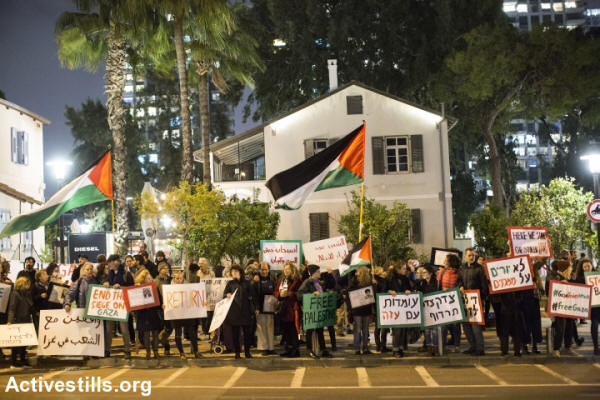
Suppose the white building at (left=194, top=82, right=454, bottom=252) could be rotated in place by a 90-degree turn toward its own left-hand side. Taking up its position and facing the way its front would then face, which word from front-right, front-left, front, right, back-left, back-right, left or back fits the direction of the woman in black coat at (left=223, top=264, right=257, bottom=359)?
right

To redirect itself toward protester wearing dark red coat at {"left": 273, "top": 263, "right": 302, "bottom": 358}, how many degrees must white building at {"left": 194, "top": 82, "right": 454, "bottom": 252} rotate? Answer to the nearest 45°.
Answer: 0° — it already faces them

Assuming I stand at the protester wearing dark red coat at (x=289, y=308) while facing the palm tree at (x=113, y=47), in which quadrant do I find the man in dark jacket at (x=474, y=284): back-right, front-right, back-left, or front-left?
back-right

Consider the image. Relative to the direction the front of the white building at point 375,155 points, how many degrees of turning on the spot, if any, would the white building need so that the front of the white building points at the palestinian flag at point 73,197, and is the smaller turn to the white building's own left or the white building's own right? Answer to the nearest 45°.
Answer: approximately 45° to the white building's own right

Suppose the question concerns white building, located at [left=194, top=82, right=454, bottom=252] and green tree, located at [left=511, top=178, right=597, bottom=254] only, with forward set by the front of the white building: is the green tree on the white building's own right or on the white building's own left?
on the white building's own left

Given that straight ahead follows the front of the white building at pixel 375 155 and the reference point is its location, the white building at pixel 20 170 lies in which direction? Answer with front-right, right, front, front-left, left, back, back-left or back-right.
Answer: right

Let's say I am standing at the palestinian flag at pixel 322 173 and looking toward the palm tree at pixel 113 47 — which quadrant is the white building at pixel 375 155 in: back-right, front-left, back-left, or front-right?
front-right

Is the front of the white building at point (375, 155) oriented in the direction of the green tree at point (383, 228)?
yes

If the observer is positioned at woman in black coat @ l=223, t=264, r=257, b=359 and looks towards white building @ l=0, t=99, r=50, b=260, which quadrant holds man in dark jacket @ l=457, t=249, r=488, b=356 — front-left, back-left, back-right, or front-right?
back-right

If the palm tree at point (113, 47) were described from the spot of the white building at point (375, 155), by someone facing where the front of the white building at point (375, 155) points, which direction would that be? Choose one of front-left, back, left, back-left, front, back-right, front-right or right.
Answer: front-right

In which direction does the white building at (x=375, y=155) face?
toward the camera

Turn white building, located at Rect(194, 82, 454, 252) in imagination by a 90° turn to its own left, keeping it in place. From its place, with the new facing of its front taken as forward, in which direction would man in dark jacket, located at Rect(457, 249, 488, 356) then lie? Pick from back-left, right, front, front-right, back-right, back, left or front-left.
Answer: right
